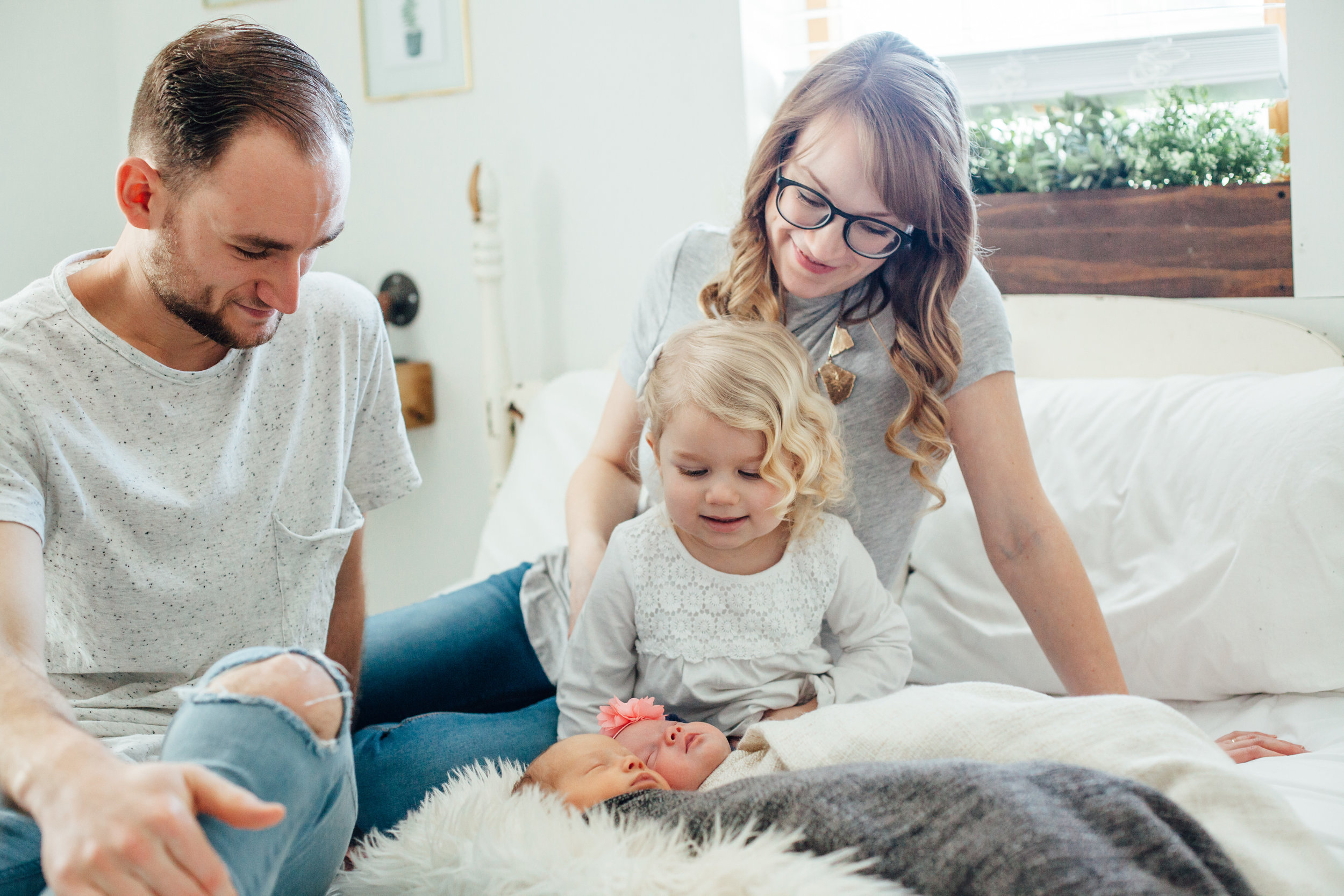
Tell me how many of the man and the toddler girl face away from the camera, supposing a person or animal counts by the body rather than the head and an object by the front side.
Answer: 0

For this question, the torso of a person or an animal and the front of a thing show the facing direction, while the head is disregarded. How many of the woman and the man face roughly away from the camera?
0

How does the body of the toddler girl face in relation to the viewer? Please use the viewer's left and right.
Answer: facing the viewer

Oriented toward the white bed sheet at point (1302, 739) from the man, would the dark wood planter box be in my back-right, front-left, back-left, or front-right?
front-left

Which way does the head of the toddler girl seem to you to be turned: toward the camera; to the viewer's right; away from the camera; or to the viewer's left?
toward the camera

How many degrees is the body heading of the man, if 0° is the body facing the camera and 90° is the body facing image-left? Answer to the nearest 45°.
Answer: approximately 315°

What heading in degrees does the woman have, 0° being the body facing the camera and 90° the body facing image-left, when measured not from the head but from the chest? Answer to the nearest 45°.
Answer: approximately 0°

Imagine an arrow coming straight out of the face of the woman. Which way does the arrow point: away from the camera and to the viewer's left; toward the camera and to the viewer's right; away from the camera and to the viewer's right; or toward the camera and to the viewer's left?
toward the camera and to the viewer's left
